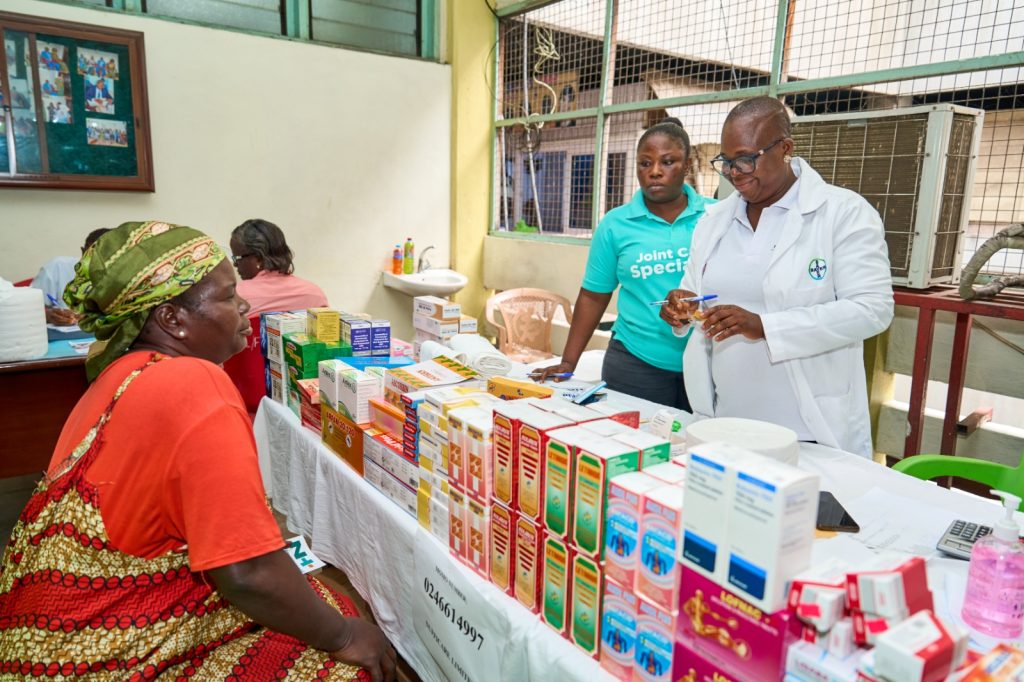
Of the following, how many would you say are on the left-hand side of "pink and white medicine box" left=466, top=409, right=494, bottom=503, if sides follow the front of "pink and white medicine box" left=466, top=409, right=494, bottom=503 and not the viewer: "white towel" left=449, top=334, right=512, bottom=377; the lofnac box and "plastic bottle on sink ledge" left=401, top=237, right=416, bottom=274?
1

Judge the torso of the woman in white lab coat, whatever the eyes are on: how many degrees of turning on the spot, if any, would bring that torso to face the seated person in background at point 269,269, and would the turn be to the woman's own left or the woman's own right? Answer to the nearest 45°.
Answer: approximately 45° to the woman's own right

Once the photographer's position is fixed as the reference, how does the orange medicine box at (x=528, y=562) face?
facing the viewer and to the left of the viewer

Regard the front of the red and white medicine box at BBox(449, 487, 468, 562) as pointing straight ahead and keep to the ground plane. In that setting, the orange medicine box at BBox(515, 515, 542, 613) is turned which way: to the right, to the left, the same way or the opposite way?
the same way

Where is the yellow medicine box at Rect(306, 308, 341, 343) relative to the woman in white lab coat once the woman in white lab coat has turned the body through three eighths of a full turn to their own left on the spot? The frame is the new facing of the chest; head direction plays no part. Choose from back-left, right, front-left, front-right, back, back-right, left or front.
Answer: back

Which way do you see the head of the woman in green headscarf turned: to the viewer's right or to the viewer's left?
to the viewer's right

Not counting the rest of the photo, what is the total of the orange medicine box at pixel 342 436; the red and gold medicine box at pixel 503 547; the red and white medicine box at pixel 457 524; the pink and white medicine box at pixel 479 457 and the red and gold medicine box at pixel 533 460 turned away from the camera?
0

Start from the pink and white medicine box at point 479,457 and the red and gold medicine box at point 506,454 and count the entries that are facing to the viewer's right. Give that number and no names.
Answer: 0

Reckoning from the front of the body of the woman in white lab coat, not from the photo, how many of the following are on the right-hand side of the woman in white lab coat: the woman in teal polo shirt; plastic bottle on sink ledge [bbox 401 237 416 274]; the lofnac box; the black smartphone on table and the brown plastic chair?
3

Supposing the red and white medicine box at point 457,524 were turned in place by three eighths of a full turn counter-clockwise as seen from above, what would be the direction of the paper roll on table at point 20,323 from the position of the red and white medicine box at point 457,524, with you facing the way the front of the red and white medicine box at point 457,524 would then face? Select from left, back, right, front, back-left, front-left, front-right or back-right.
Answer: back-left

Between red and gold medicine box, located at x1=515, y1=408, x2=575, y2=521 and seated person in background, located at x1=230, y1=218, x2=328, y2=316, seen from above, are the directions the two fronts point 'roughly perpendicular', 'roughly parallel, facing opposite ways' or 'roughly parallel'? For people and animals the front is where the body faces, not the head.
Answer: roughly perpendicular

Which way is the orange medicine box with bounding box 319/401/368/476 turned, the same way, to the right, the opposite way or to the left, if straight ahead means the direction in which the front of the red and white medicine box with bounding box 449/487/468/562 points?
the same way

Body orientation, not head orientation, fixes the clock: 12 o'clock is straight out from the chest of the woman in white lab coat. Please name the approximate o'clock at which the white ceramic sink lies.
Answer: The white ceramic sink is roughly at 3 o'clock from the woman in white lab coat.
